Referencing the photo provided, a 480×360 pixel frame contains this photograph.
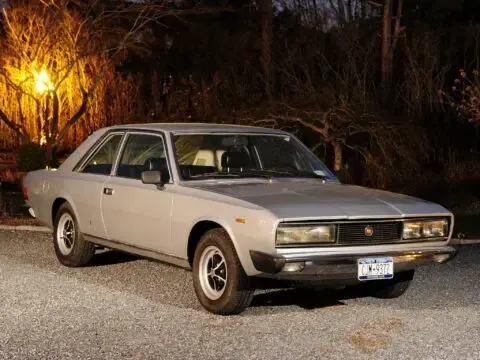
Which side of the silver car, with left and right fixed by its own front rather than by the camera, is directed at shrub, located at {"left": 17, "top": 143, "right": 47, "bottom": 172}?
back

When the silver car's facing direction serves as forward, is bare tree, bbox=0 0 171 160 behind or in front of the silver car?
behind

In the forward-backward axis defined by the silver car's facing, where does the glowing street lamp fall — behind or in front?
behind

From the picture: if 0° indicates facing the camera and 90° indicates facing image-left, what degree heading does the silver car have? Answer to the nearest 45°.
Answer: approximately 315°
